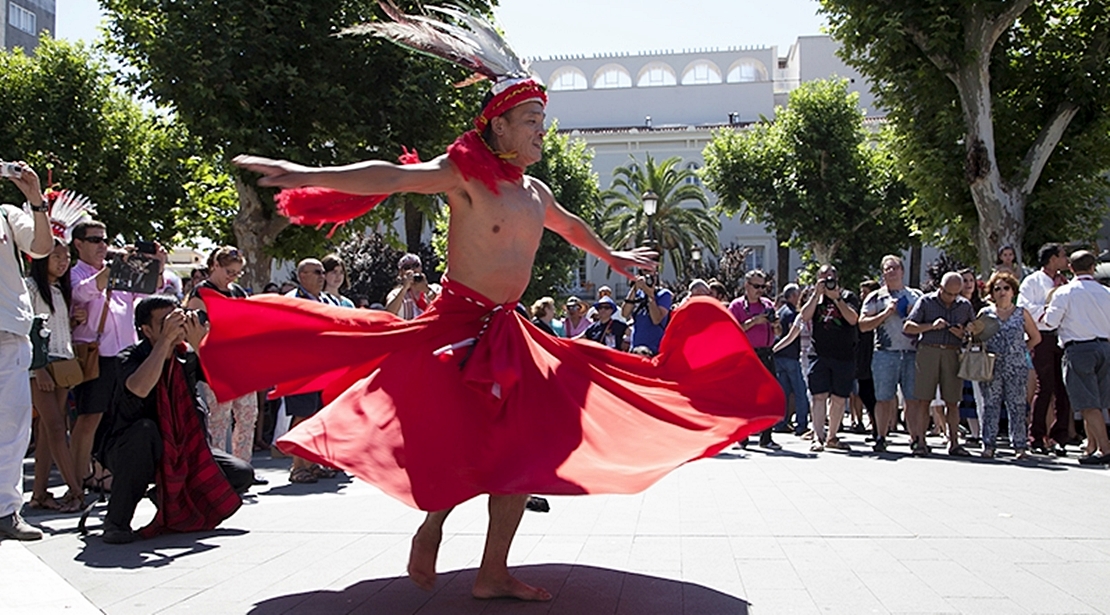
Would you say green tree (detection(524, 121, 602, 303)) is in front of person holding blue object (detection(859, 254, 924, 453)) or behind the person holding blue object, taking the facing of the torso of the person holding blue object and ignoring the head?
behind

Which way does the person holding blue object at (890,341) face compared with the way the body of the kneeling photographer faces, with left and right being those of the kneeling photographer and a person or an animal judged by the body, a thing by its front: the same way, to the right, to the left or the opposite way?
to the right

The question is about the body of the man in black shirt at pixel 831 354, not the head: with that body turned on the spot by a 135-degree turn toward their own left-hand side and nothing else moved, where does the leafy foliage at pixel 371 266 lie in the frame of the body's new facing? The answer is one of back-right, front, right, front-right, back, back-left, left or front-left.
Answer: left

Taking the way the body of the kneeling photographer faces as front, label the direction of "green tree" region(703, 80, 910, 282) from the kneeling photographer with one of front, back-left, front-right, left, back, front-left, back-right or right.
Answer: left

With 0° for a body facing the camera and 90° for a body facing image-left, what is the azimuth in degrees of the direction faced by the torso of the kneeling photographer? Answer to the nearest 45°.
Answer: approximately 315°

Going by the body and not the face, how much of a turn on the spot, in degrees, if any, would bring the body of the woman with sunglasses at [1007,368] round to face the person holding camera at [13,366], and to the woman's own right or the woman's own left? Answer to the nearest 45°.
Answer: approximately 45° to the woman's own right

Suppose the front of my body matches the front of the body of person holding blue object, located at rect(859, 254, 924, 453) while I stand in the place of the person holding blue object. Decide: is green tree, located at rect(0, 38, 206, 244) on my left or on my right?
on my right

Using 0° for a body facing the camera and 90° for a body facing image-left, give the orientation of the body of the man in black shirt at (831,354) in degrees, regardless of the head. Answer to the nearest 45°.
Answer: approximately 0°

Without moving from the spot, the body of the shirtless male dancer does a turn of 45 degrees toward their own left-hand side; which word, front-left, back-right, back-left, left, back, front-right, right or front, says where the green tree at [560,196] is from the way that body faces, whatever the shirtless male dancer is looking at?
left

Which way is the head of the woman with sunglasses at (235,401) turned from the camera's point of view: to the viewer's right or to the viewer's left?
to the viewer's right
